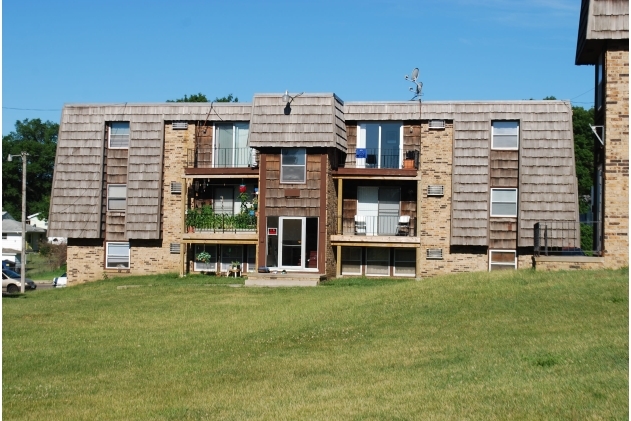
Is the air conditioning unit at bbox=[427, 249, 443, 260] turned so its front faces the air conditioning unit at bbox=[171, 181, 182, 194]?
no

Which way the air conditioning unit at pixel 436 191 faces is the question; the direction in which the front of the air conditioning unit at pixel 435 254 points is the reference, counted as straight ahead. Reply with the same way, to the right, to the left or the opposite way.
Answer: the same way

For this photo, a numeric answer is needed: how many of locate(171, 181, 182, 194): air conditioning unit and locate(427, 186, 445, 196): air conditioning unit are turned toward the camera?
2

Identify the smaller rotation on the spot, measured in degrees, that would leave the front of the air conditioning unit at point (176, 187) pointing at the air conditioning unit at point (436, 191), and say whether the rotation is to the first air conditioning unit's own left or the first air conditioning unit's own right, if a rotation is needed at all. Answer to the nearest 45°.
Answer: approximately 90° to the first air conditioning unit's own left

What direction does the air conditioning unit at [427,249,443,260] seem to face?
toward the camera

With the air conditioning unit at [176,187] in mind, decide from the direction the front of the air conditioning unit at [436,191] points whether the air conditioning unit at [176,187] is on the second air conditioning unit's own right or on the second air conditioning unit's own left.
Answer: on the second air conditioning unit's own right

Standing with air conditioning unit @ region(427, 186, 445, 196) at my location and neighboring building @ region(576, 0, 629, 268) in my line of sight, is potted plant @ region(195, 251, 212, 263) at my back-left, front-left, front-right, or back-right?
back-right

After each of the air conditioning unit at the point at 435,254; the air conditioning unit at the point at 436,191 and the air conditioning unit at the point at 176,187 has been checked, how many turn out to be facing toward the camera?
3

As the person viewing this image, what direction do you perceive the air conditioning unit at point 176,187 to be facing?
facing the viewer

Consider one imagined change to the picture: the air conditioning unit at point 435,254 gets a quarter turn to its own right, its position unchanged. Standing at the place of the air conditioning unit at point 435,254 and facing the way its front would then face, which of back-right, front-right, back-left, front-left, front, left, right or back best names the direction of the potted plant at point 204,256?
front

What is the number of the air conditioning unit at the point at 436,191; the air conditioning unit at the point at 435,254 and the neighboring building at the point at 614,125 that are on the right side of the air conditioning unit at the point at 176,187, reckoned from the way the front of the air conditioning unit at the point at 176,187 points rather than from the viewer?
0

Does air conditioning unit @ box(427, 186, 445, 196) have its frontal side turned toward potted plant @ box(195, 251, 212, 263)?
no
